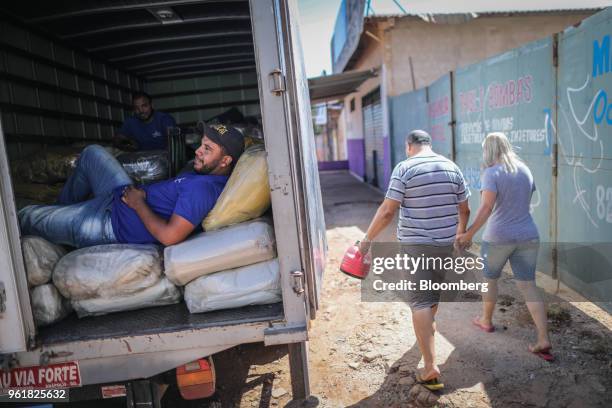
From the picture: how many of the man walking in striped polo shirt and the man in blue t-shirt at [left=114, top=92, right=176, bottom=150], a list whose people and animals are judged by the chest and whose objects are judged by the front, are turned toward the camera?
1

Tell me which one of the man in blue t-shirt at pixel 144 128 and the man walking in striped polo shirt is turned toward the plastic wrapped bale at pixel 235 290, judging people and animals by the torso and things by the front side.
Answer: the man in blue t-shirt

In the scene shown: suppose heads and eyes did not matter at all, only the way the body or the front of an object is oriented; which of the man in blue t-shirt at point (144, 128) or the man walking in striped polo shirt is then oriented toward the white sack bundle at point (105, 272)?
the man in blue t-shirt

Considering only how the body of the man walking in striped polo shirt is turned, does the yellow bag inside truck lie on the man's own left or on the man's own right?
on the man's own left

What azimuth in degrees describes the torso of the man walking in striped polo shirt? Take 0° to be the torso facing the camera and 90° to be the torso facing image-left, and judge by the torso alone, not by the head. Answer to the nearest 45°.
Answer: approximately 180°

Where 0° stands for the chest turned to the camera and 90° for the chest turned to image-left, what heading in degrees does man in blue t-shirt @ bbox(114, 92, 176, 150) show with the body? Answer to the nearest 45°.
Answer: approximately 0°
